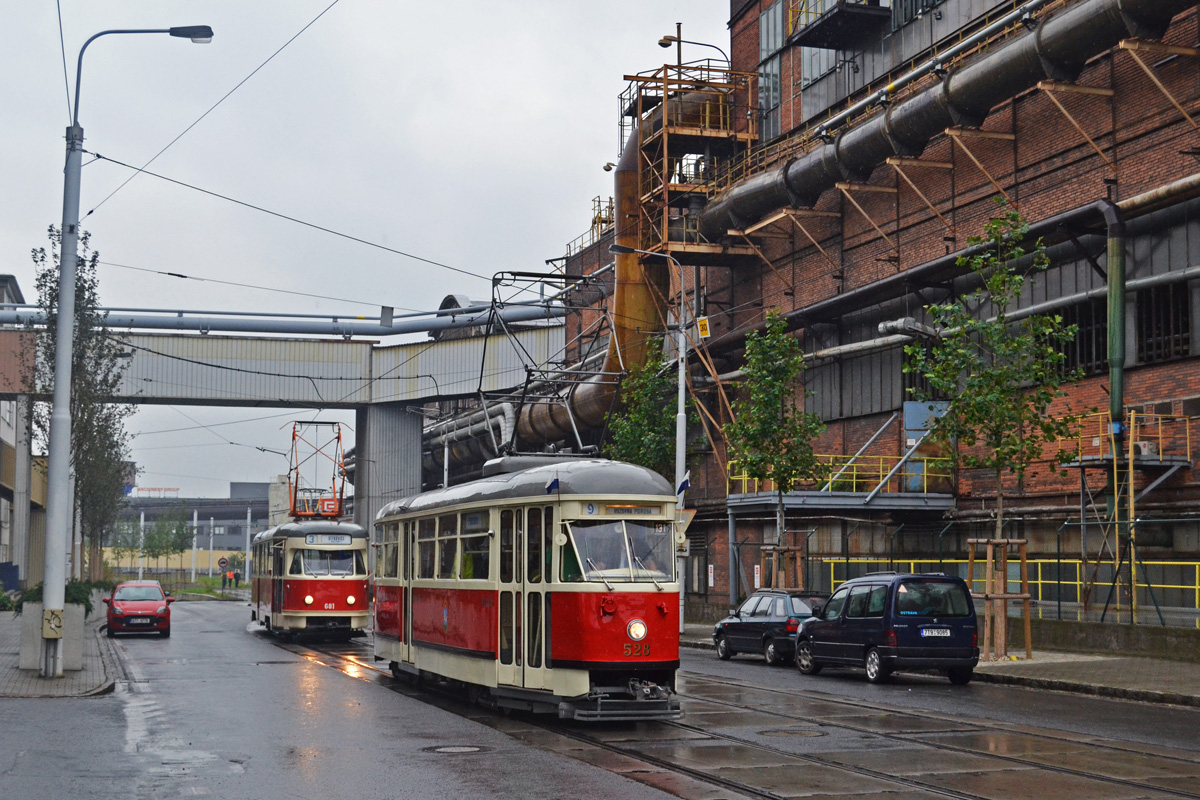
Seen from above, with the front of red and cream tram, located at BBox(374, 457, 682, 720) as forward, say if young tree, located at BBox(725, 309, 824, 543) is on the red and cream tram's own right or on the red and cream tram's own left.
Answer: on the red and cream tram's own left

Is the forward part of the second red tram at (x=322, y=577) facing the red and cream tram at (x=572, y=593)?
yes

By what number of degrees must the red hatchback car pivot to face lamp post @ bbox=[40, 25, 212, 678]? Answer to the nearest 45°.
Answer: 0° — it already faces it

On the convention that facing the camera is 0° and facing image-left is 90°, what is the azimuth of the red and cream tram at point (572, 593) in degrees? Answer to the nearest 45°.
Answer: approximately 315°

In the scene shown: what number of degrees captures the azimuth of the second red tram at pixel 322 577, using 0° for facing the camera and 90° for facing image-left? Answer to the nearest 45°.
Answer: approximately 0°
